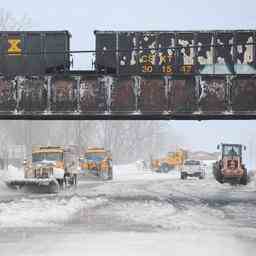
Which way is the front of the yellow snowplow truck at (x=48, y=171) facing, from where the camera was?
facing the viewer and to the left of the viewer

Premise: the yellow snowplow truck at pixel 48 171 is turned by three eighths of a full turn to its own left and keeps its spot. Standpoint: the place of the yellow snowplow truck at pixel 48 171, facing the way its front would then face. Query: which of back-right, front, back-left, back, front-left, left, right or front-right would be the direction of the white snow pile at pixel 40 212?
right

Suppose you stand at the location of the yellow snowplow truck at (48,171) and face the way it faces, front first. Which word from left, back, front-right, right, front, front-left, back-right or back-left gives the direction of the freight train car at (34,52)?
front-left
